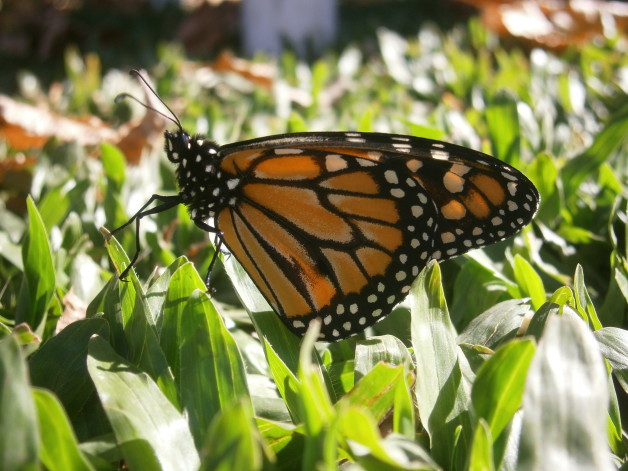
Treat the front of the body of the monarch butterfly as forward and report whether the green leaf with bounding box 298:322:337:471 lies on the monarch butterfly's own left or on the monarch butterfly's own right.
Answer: on the monarch butterfly's own left

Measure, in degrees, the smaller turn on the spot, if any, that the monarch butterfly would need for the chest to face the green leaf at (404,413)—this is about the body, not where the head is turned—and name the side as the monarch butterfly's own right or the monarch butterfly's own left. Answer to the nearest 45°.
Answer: approximately 90° to the monarch butterfly's own left

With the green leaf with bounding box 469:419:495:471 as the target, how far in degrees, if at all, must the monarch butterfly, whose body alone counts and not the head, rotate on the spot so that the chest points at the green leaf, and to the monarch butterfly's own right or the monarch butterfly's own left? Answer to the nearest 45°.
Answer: approximately 90° to the monarch butterfly's own left

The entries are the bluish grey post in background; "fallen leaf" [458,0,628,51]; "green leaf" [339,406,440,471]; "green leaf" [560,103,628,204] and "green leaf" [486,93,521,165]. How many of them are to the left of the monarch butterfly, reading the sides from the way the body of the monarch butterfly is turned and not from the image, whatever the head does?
1

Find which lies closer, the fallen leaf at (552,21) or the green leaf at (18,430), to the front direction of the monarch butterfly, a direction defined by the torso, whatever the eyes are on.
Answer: the green leaf

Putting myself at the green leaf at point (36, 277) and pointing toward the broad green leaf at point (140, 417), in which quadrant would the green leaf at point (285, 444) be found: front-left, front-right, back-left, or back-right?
front-left

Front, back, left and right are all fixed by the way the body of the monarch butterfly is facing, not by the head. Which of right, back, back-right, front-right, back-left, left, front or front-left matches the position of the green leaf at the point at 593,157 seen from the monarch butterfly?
back-right

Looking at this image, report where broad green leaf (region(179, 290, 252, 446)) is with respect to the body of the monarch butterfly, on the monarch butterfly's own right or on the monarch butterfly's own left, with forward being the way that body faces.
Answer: on the monarch butterfly's own left

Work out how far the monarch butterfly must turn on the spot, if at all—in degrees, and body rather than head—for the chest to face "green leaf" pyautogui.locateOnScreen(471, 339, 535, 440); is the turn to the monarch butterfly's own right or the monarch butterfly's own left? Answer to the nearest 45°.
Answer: approximately 90° to the monarch butterfly's own left

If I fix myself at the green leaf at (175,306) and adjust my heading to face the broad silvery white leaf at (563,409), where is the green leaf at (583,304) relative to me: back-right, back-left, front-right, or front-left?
front-left

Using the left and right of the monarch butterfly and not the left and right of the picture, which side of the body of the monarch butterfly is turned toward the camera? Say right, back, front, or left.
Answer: left

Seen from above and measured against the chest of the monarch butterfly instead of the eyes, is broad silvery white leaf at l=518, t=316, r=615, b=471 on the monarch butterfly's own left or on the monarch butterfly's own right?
on the monarch butterfly's own left

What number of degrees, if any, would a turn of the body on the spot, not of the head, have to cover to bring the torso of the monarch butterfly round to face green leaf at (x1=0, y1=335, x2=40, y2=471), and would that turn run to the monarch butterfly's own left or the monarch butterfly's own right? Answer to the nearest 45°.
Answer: approximately 45° to the monarch butterfly's own left

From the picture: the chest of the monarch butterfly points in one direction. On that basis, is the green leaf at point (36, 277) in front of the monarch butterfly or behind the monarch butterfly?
in front

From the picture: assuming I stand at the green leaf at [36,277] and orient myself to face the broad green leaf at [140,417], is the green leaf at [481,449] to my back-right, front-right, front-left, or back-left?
front-left

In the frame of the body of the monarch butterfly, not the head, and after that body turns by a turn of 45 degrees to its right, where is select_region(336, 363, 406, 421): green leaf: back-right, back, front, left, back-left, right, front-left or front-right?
back-left

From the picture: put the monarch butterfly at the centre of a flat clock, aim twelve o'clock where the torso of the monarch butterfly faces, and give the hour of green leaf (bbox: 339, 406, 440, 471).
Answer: The green leaf is roughly at 9 o'clock from the monarch butterfly.

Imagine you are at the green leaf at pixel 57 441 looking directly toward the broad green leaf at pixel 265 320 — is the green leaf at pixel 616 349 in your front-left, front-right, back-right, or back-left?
front-right
